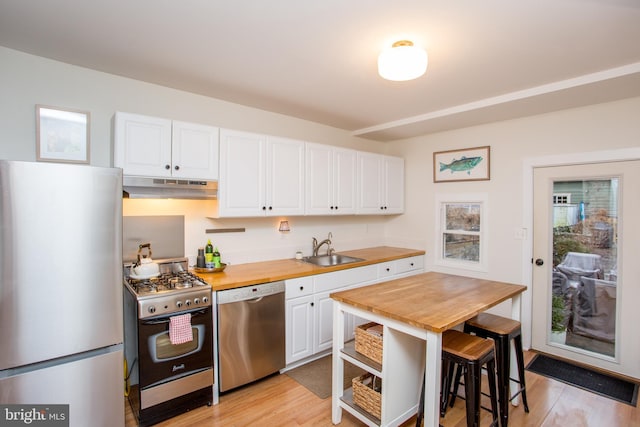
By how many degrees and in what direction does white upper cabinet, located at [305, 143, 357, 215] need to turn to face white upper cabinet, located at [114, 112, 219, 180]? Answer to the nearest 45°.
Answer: approximately 90° to its right

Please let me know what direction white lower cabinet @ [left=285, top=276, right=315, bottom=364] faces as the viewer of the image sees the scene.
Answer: facing the viewer and to the right of the viewer

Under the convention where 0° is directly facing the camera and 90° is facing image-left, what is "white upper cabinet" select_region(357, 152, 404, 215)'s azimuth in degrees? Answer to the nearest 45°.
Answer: approximately 315°

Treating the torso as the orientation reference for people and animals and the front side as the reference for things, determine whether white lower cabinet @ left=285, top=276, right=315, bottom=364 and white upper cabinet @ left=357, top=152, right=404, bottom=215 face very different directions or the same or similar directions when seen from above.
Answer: same or similar directions

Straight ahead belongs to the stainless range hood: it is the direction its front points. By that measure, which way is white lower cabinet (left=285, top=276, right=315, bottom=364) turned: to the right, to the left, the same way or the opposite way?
the same way

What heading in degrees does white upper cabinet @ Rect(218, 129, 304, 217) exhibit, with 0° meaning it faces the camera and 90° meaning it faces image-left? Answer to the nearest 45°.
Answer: approximately 315°

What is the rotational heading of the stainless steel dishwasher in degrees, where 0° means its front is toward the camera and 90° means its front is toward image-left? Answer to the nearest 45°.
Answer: approximately 315°

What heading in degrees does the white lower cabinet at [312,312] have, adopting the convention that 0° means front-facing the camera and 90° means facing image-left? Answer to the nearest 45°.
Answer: approximately 315°

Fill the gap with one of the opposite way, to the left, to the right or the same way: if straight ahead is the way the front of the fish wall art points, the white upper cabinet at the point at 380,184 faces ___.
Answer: to the left

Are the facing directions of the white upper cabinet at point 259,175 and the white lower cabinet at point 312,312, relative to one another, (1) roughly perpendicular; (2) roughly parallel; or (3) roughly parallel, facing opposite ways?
roughly parallel

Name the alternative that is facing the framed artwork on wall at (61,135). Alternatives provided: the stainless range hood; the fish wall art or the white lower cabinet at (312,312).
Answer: the fish wall art

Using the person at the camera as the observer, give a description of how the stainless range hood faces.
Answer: facing the viewer

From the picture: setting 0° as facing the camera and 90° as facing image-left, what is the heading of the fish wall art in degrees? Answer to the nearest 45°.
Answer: approximately 45°

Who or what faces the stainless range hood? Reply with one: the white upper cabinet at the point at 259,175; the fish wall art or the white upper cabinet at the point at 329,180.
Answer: the fish wall art
